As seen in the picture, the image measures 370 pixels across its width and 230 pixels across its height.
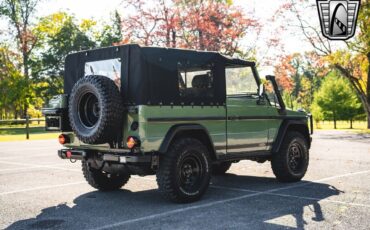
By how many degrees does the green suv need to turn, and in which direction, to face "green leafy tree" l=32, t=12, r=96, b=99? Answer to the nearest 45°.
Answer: approximately 45° to its left

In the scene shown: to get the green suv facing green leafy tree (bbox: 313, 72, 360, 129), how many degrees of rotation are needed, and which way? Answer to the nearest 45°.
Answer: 0° — it already faces it

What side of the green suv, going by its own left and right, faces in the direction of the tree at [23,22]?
left

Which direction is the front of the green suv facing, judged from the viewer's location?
facing away from the viewer and to the right of the viewer

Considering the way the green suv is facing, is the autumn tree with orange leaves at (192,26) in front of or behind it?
in front
